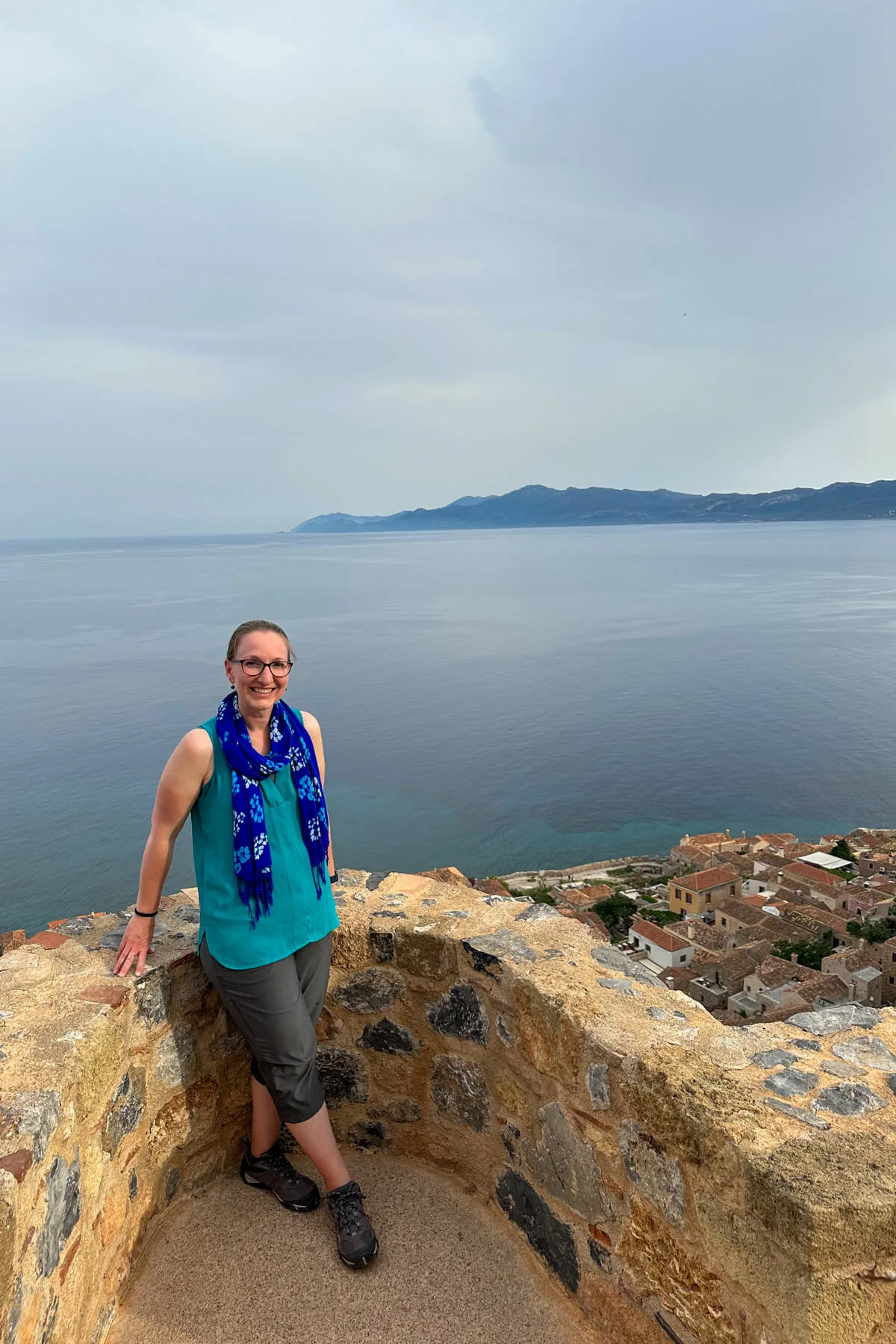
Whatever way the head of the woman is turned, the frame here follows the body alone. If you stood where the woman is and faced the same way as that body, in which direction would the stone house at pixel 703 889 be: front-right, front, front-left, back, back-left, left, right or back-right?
left

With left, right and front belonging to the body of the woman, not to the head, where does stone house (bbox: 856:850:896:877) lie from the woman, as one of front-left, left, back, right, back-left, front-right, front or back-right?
left

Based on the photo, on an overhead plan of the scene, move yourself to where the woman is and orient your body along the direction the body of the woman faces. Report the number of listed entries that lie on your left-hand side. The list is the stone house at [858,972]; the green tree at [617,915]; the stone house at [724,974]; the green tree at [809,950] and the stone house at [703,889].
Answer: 5

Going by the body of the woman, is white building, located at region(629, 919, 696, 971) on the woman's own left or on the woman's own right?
on the woman's own left

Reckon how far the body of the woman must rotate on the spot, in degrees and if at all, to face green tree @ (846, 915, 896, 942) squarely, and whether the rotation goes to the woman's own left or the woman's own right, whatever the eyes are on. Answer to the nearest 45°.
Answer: approximately 90° to the woman's own left

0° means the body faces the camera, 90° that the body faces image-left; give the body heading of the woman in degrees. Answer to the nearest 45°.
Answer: approximately 315°

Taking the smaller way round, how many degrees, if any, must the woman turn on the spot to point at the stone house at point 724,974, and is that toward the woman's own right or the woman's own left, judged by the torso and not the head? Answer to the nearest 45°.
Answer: approximately 90° to the woman's own left

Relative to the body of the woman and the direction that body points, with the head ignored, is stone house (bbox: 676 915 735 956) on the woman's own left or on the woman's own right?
on the woman's own left

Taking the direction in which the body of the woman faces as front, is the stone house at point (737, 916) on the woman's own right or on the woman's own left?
on the woman's own left
